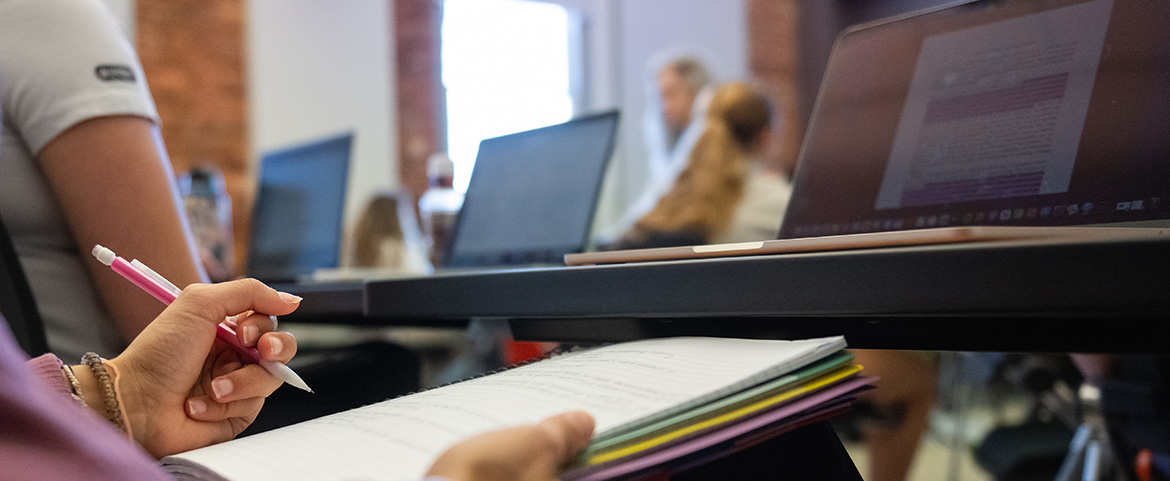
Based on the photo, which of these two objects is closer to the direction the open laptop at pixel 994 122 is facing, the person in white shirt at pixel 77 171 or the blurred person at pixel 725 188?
the person in white shirt

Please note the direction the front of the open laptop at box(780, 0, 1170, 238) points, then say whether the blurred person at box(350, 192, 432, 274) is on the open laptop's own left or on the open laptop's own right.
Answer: on the open laptop's own right

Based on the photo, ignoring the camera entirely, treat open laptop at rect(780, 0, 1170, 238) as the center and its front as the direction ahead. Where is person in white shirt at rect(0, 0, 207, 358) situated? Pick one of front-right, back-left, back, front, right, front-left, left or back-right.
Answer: front-right

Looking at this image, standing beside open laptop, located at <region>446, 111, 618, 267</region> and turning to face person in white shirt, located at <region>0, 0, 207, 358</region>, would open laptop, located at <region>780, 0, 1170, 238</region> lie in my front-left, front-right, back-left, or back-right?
front-left

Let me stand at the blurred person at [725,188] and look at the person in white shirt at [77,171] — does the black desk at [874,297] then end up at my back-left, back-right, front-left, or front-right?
front-left

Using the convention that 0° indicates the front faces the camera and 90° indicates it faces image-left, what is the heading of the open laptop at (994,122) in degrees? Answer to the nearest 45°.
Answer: approximately 45°

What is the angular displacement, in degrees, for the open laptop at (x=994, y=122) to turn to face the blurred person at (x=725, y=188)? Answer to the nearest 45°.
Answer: approximately 135° to its right

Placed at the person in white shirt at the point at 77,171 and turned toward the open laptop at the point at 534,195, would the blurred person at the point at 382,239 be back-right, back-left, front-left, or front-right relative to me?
front-left

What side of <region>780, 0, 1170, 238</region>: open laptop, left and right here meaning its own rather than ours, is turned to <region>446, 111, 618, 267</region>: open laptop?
right

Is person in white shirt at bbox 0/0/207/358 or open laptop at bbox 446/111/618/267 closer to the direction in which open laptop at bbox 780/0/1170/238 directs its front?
the person in white shirt

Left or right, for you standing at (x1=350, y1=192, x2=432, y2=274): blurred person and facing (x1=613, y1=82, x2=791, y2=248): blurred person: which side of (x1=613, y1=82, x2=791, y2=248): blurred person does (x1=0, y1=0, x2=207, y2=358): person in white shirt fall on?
right
